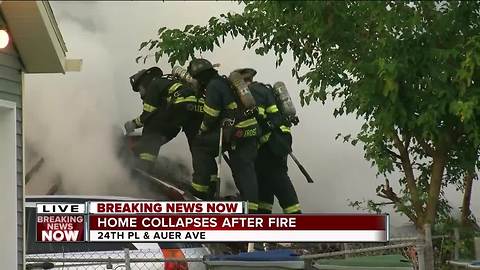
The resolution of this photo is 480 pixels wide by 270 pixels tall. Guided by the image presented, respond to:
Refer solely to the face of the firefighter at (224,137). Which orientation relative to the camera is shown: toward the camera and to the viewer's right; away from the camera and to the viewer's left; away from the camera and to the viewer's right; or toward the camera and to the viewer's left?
away from the camera and to the viewer's left

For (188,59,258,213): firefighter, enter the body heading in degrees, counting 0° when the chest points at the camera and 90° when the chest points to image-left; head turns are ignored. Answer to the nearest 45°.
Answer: approximately 90°

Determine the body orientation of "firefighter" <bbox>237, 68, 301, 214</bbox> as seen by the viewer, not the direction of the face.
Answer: to the viewer's left

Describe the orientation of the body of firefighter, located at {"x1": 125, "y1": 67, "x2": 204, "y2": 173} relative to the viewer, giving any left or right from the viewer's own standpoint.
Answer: facing to the left of the viewer

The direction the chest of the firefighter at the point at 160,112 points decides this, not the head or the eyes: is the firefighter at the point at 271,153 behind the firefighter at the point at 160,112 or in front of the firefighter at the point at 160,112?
behind

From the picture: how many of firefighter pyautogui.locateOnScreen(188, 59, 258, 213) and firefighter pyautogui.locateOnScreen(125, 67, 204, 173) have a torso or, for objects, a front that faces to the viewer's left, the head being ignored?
2

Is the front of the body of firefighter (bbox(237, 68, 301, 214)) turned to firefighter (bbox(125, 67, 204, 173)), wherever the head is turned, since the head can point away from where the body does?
yes
